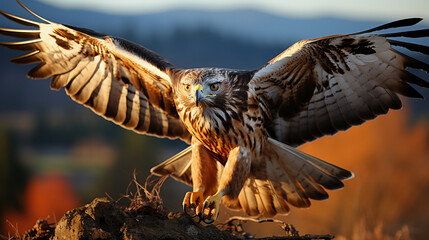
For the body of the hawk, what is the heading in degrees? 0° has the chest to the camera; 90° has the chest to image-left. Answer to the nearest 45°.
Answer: approximately 0°

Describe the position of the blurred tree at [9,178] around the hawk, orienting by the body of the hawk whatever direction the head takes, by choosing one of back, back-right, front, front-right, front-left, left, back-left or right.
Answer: back-right
